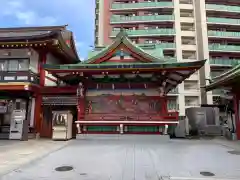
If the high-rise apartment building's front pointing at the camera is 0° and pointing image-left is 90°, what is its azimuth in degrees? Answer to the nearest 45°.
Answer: approximately 0°

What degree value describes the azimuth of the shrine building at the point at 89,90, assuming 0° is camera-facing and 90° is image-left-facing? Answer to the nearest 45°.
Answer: approximately 0°

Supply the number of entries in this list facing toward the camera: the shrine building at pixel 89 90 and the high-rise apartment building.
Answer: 2

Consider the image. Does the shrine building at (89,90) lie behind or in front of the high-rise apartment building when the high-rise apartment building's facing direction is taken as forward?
in front

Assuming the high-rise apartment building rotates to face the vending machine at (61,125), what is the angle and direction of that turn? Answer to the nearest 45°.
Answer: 0° — it already faces it
